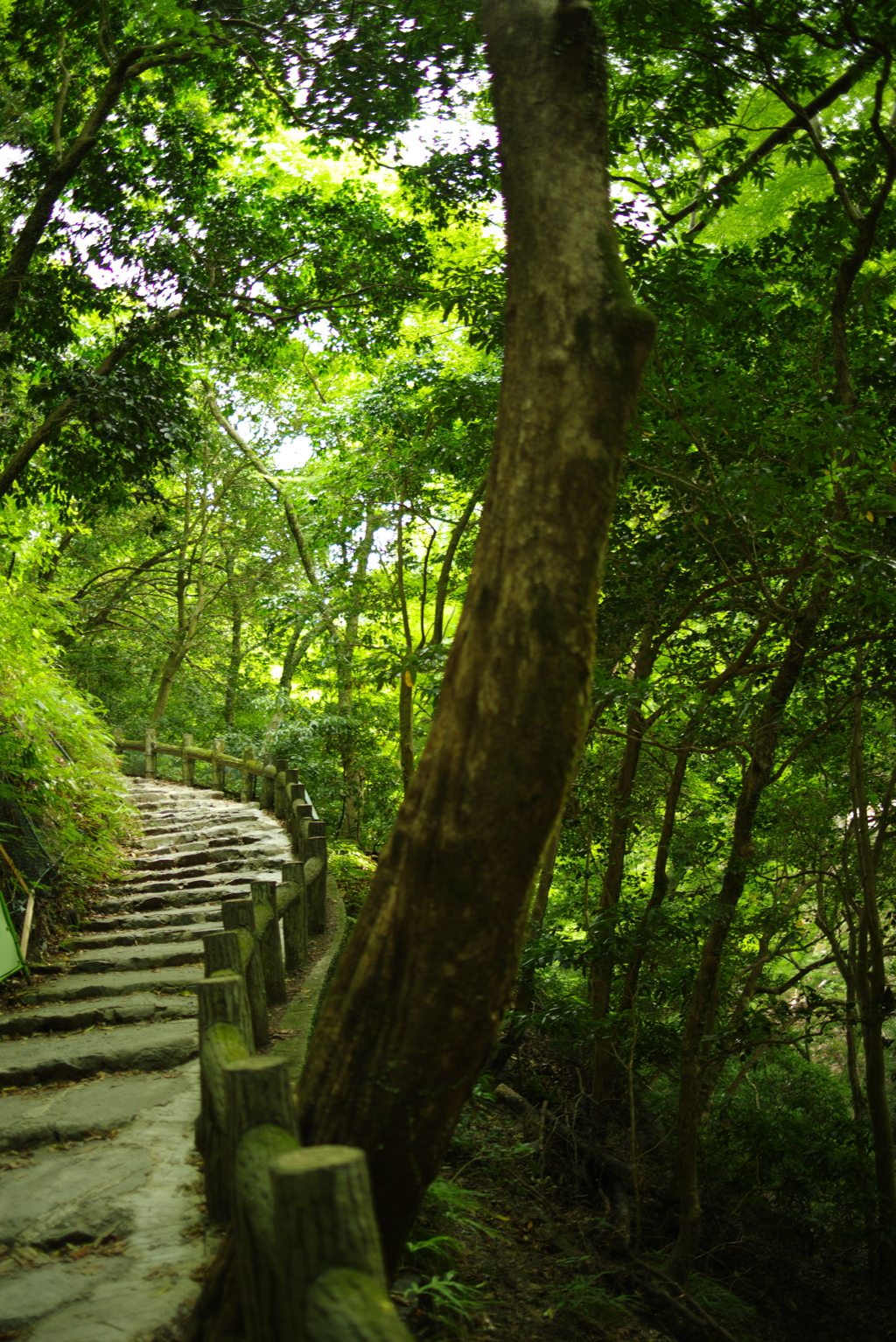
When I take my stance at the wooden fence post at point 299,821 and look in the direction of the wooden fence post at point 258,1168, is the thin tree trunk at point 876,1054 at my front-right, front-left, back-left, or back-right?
front-left

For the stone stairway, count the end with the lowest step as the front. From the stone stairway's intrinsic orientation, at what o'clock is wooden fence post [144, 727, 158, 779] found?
The wooden fence post is roughly at 6 o'clock from the stone stairway.

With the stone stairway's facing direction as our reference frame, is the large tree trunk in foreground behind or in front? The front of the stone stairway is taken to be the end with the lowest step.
in front

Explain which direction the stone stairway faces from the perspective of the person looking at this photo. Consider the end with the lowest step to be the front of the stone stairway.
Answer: facing the viewer

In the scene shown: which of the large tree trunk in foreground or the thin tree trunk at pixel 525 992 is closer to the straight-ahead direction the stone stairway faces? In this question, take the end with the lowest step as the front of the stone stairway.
the large tree trunk in foreground

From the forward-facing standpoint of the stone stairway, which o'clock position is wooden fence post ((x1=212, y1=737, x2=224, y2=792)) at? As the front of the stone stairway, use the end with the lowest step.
The wooden fence post is roughly at 6 o'clock from the stone stairway.
